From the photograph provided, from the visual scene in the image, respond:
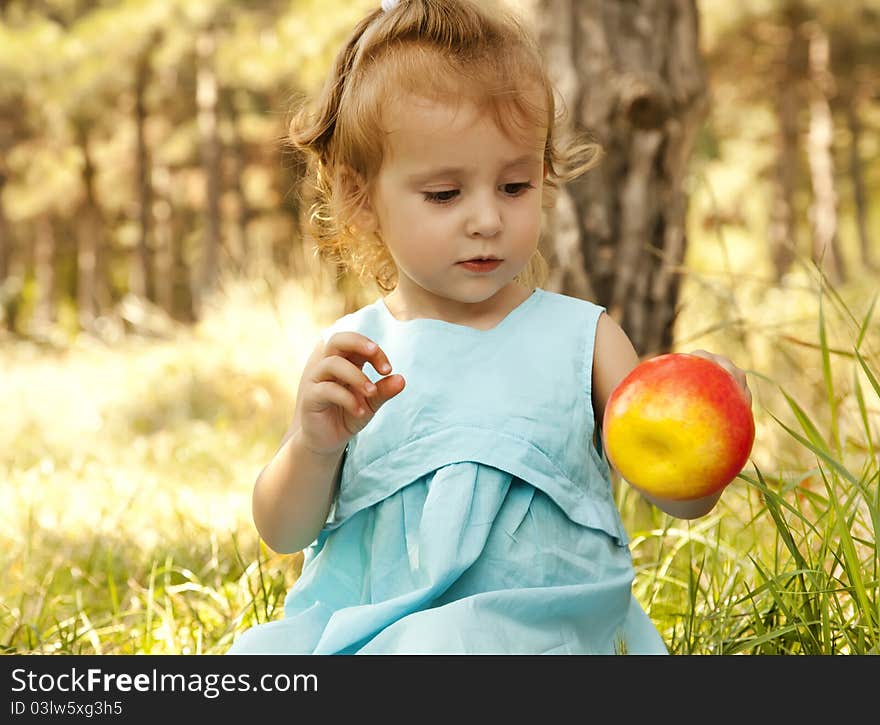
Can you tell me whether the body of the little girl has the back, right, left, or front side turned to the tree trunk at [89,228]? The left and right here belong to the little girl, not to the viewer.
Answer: back

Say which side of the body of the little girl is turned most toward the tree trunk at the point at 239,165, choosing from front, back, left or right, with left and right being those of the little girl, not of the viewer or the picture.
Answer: back

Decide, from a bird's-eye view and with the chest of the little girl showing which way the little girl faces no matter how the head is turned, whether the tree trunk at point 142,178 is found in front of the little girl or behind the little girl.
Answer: behind

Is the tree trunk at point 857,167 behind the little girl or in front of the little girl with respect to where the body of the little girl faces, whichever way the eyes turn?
behind

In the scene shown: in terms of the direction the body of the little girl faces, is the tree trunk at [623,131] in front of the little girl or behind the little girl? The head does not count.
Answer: behind

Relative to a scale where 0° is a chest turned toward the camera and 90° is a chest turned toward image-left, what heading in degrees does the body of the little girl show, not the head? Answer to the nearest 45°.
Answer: approximately 0°

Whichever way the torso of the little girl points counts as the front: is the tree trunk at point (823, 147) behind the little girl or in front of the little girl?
behind
